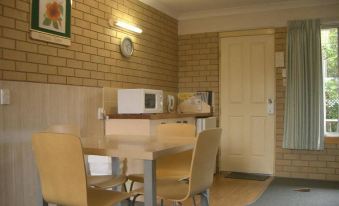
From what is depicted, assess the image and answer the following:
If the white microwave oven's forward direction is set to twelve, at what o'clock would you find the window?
The window is roughly at 10 o'clock from the white microwave oven.

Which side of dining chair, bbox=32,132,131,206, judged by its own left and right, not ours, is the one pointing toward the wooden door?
front

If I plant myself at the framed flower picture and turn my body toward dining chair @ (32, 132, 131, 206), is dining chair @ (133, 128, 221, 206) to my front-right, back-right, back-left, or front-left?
front-left

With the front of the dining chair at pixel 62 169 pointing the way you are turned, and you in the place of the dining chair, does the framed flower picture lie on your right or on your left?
on your left

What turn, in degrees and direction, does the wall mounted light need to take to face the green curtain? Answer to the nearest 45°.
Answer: approximately 45° to its left

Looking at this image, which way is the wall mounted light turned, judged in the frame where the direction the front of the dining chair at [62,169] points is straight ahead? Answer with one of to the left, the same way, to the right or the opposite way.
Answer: to the right

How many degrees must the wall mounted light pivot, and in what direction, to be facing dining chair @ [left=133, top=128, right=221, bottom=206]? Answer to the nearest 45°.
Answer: approximately 45° to its right

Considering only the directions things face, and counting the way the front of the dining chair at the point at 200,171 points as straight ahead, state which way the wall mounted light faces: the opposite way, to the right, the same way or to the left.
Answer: the opposite way

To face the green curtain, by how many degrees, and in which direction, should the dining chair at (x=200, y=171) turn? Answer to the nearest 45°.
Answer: approximately 90° to its right

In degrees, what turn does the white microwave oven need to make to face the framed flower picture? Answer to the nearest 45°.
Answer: approximately 90° to its right

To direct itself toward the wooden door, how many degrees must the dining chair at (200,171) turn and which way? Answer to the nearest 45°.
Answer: approximately 45° to its right

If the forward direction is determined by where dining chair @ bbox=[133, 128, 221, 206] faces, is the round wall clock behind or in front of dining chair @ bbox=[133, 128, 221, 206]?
in front

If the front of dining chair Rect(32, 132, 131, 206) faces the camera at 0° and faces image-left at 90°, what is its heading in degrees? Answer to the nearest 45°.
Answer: approximately 225°

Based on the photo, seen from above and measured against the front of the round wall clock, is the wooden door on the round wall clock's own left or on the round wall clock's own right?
on the round wall clock's own left

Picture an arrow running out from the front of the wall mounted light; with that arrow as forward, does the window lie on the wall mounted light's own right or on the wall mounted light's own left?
on the wall mounted light's own left

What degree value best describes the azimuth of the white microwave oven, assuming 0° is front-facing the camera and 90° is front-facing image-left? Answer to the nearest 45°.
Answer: approximately 315°

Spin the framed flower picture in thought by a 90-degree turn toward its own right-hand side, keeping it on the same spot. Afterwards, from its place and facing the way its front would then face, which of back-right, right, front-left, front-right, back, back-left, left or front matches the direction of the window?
back-left

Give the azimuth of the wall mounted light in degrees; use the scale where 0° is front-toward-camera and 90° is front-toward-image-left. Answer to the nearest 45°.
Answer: approximately 315°
